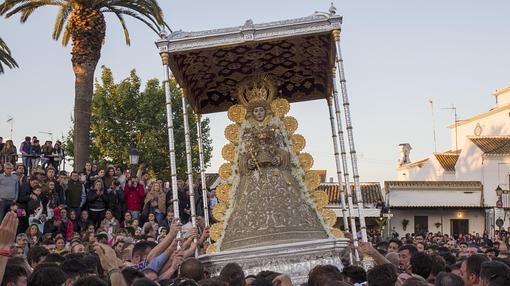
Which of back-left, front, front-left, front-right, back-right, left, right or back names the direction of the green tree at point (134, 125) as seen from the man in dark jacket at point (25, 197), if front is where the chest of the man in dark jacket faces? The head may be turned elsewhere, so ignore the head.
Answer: left

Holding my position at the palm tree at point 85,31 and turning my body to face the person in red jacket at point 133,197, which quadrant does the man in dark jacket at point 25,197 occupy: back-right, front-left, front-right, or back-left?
front-right

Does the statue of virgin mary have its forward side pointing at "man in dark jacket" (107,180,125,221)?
no

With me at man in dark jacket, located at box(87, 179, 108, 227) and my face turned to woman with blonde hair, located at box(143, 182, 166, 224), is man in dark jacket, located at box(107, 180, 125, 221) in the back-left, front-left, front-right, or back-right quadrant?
front-left

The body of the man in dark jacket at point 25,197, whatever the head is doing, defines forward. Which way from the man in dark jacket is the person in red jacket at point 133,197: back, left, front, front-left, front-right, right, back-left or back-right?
front-left

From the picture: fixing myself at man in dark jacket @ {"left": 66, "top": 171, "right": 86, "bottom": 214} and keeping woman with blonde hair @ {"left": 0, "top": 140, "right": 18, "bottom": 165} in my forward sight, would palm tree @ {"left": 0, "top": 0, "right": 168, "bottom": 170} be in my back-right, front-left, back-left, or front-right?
front-right

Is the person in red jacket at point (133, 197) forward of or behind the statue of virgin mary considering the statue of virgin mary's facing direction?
behind

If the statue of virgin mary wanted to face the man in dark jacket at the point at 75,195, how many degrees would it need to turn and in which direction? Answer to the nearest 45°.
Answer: approximately 135° to its right

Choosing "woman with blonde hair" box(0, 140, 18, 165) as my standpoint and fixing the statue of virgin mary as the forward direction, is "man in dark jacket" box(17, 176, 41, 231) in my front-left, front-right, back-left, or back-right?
front-right

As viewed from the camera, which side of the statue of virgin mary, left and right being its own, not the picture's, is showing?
front
